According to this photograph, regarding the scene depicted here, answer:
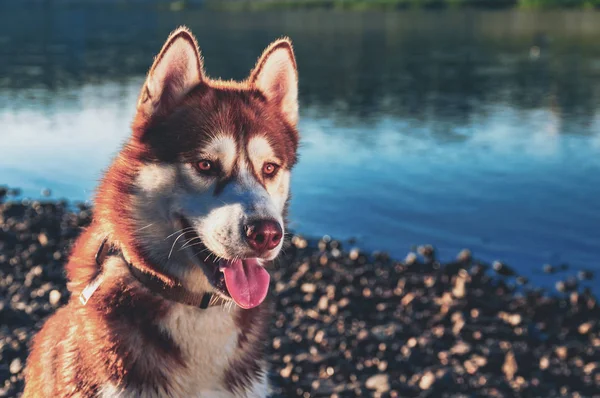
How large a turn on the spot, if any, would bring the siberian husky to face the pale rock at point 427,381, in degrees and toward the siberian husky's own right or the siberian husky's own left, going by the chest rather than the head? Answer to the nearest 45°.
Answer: approximately 90° to the siberian husky's own left

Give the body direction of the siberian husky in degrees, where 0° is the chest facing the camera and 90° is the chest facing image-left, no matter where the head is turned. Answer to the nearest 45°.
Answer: approximately 315°

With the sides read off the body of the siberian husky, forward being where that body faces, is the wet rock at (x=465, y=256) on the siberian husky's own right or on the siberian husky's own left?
on the siberian husky's own left

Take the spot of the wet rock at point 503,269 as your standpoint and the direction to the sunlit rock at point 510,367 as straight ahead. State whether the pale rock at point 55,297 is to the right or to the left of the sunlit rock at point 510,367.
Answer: right
